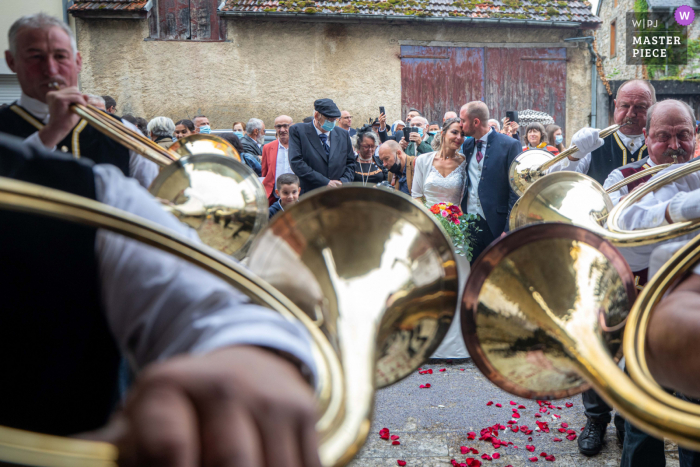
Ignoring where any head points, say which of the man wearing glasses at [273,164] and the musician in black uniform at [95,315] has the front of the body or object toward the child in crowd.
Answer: the man wearing glasses

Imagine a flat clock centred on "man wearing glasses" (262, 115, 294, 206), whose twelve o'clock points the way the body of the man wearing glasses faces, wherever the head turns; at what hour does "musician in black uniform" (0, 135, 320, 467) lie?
The musician in black uniform is roughly at 12 o'clock from the man wearing glasses.

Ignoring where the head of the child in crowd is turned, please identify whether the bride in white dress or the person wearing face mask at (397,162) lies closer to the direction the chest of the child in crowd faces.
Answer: the bride in white dress

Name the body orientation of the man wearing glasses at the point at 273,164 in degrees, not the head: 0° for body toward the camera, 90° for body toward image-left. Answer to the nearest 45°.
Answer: approximately 0°

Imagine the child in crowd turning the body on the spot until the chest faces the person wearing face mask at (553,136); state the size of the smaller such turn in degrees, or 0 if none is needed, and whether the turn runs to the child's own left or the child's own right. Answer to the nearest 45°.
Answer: approximately 90° to the child's own left
